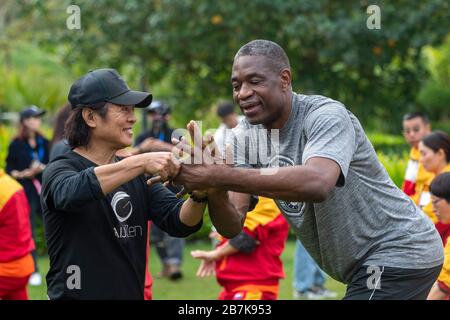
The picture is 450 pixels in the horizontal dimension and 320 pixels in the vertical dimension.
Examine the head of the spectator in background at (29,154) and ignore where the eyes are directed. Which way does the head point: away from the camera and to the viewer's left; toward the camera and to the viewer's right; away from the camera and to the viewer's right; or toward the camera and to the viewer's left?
toward the camera and to the viewer's right

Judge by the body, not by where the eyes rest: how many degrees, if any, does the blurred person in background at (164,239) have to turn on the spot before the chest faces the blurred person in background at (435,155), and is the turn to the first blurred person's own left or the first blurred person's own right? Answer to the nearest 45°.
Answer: approximately 45° to the first blurred person's own left

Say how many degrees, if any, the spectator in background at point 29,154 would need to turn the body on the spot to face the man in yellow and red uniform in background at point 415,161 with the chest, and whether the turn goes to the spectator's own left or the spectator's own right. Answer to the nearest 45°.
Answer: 0° — they already face them

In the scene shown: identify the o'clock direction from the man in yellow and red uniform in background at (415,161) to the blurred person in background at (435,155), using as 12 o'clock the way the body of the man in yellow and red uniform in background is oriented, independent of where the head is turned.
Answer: The blurred person in background is roughly at 10 o'clock from the man in yellow and red uniform in background.

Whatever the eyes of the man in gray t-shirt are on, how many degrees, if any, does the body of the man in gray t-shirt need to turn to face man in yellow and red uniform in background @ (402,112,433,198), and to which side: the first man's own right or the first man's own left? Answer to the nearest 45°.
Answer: approximately 135° to the first man's own right

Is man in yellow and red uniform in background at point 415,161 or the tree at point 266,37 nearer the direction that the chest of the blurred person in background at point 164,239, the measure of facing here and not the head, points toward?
the man in yellow and red uniform in background

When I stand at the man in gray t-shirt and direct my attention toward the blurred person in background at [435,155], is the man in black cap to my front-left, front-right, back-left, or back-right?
back-left

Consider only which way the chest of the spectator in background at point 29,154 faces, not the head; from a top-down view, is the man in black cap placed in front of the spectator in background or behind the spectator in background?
in front

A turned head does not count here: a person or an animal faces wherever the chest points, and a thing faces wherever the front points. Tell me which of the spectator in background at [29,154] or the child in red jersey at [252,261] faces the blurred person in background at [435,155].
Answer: the spectator in background

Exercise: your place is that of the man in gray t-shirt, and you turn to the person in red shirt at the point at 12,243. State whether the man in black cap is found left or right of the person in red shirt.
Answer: left

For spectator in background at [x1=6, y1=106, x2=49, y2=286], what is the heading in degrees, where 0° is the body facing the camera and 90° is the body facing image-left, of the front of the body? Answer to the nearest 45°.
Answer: approximately 315°
